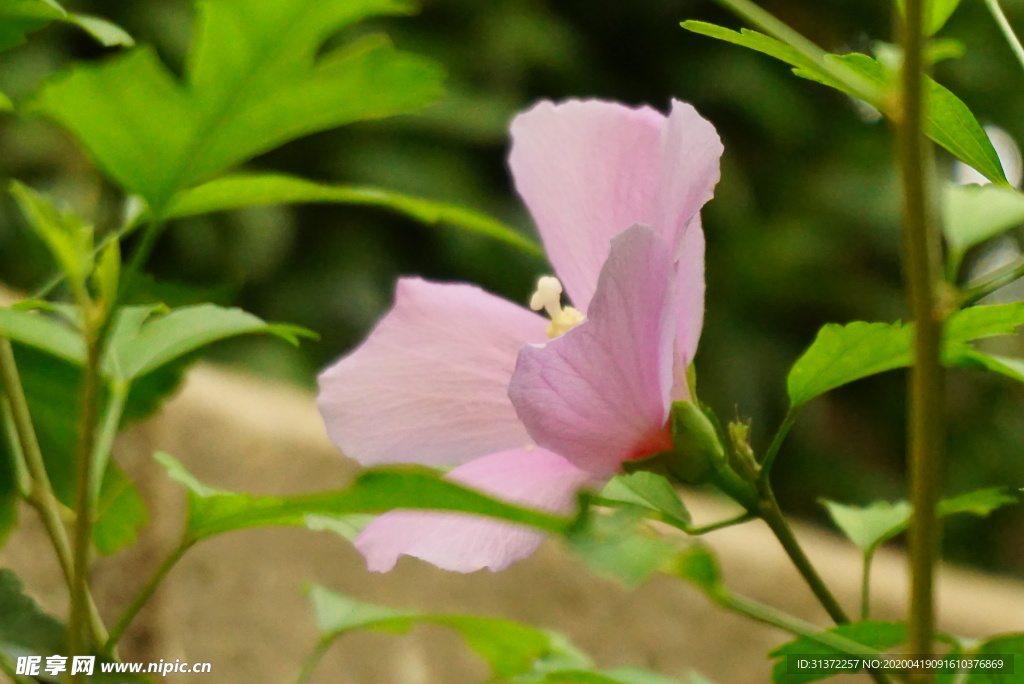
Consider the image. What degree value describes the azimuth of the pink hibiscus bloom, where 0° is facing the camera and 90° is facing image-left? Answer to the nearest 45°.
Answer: approximately 90°
